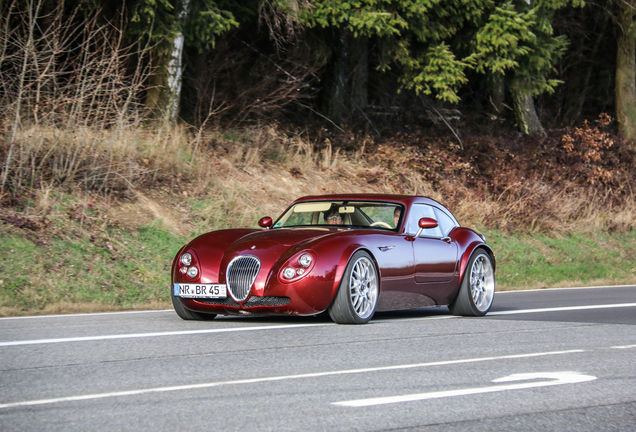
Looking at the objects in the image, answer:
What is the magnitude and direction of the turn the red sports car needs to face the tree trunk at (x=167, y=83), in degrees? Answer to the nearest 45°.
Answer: approximately 90° to its right

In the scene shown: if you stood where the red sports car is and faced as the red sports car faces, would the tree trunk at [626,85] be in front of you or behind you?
behind

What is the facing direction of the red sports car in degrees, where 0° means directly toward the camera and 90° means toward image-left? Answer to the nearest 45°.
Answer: approximately 45°

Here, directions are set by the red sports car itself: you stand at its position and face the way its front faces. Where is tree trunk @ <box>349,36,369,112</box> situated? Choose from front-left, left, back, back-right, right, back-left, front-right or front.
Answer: back-right

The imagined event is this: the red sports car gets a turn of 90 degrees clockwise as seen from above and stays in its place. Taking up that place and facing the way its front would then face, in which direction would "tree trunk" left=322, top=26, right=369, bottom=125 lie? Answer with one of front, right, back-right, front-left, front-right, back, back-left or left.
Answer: front-right
